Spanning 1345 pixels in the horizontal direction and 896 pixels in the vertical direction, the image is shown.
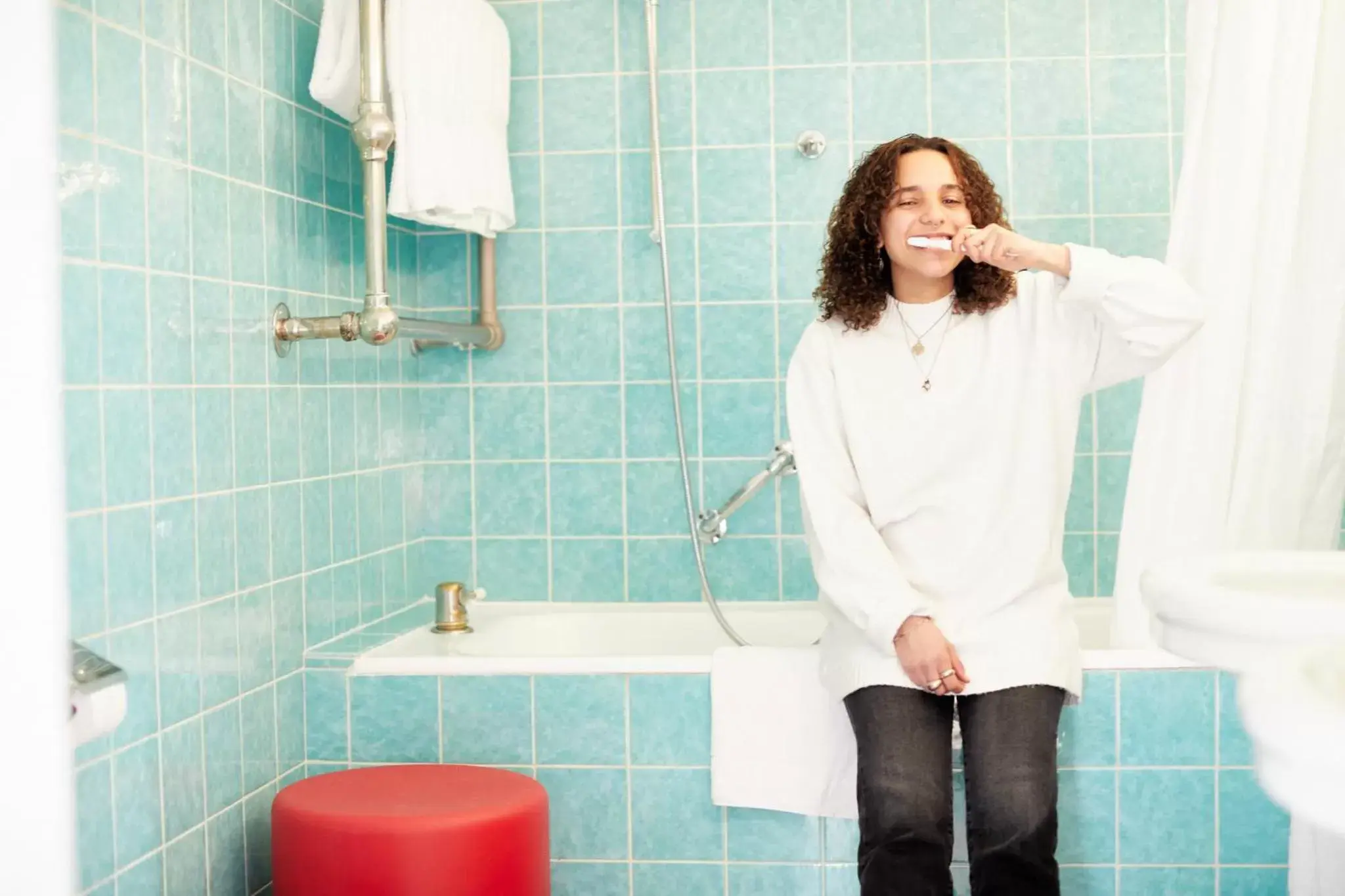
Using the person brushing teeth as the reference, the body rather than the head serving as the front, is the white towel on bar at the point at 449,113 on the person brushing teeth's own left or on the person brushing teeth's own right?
on the person brushing teeth's own right

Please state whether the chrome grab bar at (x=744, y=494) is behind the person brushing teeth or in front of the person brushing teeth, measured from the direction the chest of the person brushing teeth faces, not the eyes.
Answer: behind

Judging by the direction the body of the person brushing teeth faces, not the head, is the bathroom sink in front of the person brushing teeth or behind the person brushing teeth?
in front

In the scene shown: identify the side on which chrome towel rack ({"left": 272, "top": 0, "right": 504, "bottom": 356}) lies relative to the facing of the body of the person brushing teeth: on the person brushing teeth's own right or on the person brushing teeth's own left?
on the person brushing teeth's own right

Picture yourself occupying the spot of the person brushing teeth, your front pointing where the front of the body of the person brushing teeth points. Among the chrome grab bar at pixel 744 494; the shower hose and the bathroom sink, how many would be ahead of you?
1

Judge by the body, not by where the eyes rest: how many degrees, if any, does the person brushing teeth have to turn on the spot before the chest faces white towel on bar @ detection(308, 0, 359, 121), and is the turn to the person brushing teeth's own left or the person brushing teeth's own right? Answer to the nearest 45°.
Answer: approximately 90° to the person brushing teeth's own right

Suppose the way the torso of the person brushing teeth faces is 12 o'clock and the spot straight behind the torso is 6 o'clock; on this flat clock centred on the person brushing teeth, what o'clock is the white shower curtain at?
The white shower curtain is roughly at 8 o'clock from the person brushing teeth.

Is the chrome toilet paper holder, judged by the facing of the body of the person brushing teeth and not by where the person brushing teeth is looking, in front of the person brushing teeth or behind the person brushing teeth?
in front

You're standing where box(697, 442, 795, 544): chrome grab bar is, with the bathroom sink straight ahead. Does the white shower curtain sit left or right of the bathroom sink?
left

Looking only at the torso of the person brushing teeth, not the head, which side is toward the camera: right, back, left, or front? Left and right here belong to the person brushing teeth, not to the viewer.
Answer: front
